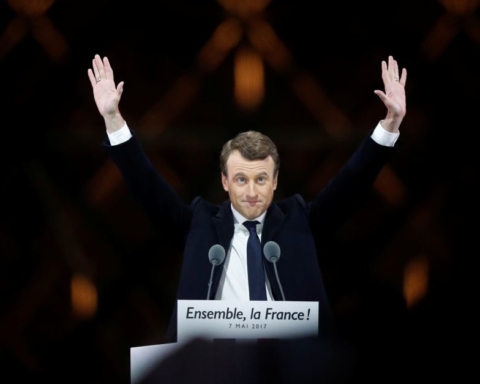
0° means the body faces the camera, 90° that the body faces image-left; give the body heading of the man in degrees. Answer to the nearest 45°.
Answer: approximately 0°
